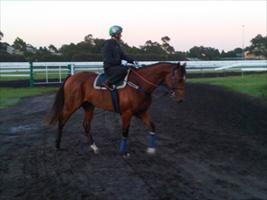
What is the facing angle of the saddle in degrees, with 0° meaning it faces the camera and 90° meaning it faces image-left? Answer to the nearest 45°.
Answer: approximately 270°

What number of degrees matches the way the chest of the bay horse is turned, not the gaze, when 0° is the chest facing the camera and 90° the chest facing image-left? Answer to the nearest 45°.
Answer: approximately 270°

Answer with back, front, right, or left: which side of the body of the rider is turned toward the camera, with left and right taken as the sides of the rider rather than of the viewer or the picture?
right

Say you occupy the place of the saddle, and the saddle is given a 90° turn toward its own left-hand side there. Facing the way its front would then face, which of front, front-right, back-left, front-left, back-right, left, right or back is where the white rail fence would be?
front

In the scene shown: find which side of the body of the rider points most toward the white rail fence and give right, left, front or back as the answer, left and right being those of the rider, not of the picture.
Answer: left
